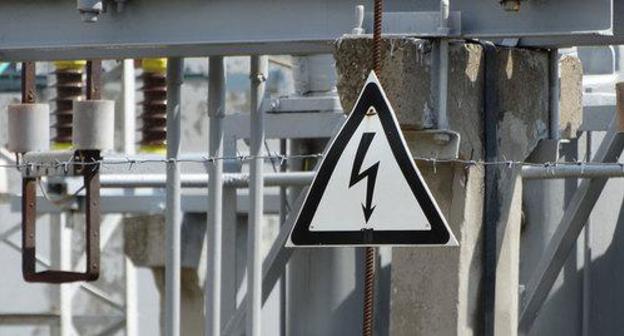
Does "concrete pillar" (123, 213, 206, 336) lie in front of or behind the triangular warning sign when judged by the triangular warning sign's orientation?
behind

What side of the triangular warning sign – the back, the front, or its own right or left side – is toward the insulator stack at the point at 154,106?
back

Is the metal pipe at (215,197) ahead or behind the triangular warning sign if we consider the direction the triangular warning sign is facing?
behind

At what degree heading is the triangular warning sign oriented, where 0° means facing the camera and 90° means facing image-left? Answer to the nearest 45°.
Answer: approximately 0°

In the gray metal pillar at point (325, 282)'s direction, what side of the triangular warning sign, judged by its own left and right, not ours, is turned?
back

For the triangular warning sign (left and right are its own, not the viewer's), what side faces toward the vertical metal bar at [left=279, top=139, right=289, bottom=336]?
back

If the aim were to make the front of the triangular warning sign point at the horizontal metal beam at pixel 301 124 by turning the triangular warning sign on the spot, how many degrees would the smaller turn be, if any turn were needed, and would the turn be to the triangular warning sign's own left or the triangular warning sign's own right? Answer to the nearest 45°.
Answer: approximately 180°

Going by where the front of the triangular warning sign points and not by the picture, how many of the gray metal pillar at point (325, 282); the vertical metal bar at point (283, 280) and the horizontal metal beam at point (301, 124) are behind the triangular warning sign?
3
